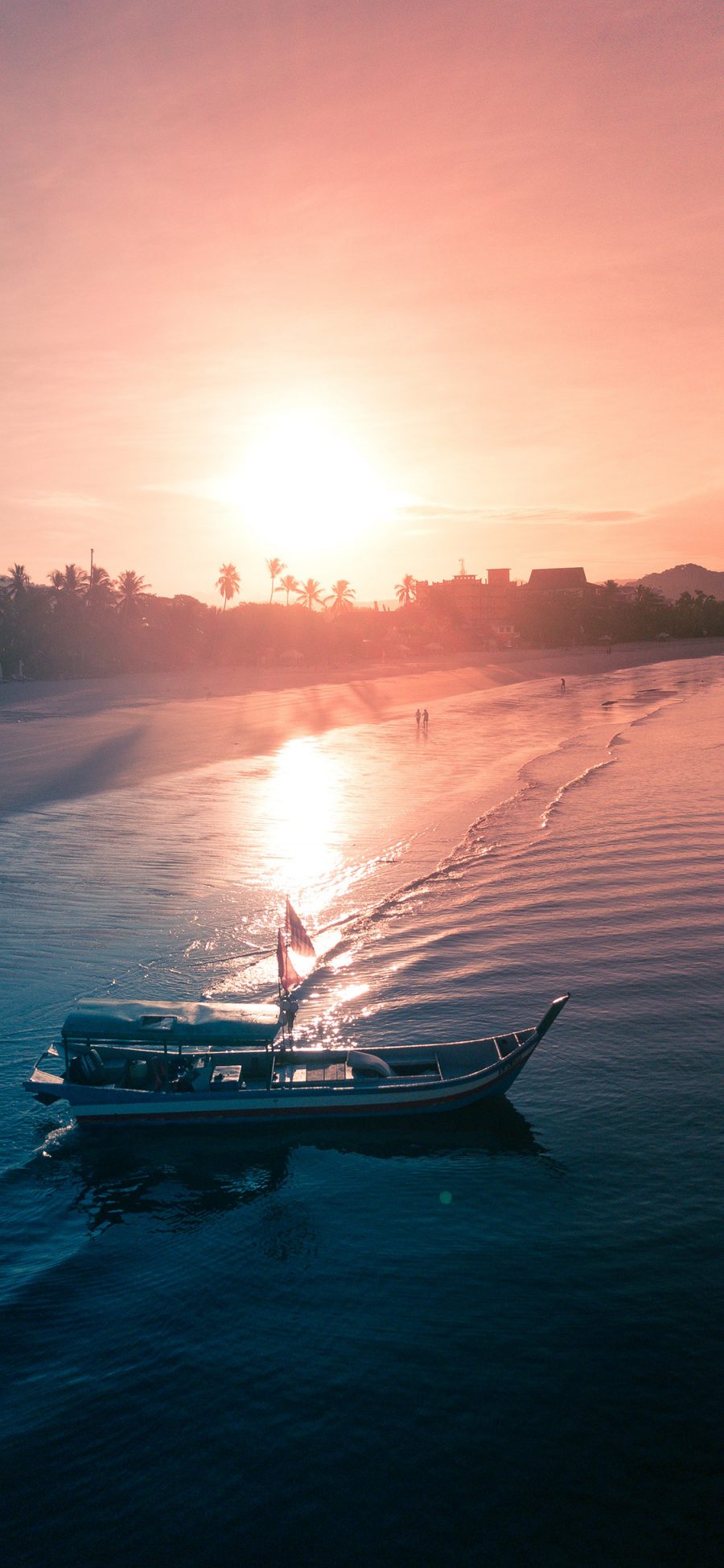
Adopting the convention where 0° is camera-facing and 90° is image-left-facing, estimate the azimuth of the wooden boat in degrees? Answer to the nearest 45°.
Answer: approximately 270°
